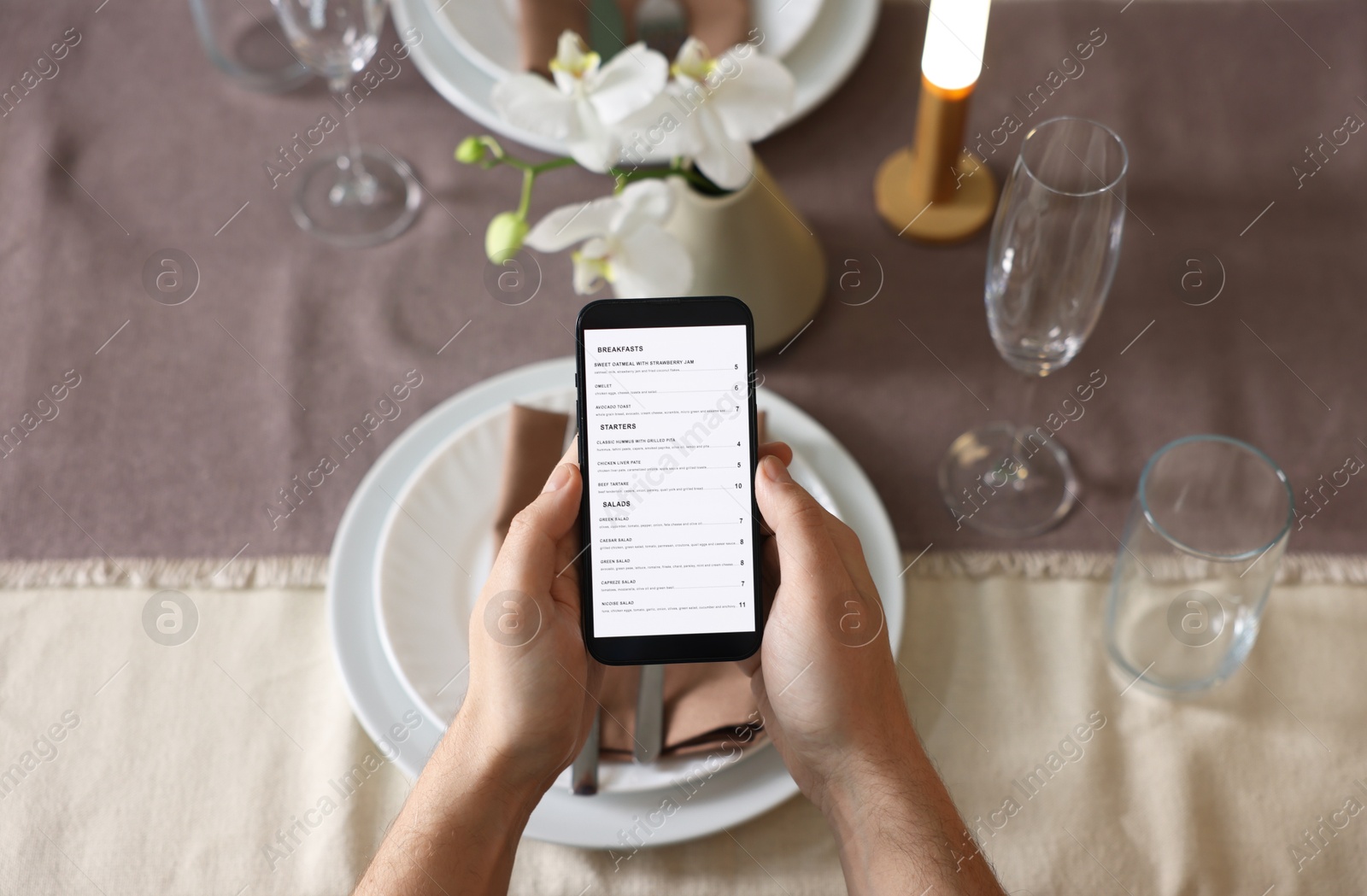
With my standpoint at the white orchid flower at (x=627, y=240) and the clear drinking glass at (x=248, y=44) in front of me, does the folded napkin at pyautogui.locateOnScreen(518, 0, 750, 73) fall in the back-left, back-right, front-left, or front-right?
front-right

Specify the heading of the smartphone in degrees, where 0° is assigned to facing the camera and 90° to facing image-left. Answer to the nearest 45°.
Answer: approximately 0°
